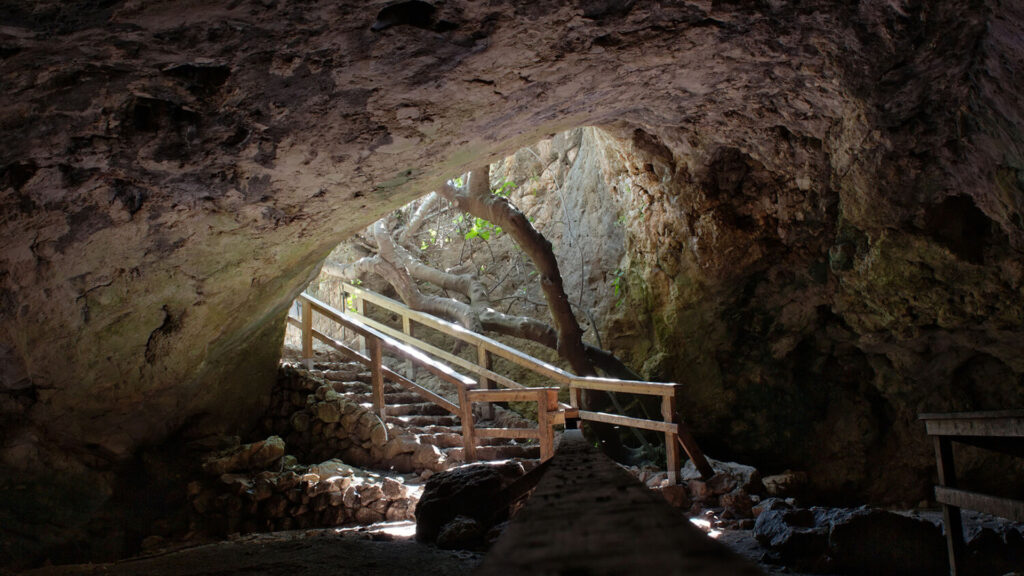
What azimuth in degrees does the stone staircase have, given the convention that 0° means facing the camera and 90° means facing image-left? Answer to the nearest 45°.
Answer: approximately 315°

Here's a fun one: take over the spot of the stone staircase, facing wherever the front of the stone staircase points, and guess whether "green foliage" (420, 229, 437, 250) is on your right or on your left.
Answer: on your left

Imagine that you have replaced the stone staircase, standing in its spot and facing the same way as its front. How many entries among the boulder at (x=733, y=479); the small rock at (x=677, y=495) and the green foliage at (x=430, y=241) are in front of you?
2

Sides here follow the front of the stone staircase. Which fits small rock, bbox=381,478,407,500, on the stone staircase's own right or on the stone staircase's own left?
on the stone staircase's own right

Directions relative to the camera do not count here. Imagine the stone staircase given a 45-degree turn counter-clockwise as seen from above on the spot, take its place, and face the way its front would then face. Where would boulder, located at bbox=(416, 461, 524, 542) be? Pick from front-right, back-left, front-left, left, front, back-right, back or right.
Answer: right

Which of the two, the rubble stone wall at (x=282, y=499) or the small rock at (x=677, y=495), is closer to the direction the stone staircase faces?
the small rock

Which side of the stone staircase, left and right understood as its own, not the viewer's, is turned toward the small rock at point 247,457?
right

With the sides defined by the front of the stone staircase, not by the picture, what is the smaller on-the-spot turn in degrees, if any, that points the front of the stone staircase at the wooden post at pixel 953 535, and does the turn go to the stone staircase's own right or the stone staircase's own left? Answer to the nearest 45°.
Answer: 0° — it already faces it

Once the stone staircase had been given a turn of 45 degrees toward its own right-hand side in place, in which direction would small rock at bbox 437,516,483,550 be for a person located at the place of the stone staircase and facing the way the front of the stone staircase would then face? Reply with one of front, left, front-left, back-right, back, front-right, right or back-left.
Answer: front

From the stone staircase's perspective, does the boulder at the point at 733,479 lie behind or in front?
in front

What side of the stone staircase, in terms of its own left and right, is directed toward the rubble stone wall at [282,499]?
right
